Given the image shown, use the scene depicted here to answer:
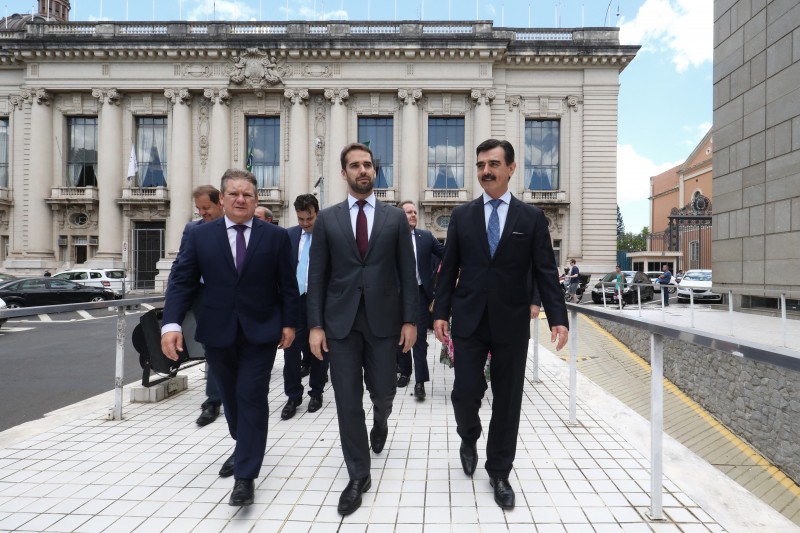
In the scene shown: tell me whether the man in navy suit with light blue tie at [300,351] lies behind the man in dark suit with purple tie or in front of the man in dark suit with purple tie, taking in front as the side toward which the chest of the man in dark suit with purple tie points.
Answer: behind

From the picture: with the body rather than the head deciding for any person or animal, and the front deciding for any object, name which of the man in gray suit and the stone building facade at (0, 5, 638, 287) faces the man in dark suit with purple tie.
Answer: the stone building facade

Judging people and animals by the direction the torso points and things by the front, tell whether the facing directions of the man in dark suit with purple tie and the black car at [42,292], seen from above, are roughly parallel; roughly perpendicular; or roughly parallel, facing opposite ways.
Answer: roughly perpendicular

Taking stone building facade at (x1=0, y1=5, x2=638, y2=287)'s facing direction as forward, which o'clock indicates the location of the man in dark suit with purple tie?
The man in dark suit with purple tie is roughly at 12 o'clock from the stone building facade.

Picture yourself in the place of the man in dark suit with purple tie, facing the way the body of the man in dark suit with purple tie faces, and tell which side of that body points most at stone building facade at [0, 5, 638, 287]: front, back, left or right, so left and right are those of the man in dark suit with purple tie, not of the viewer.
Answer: back
